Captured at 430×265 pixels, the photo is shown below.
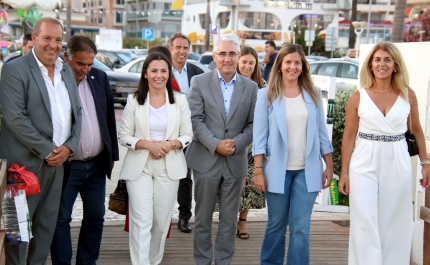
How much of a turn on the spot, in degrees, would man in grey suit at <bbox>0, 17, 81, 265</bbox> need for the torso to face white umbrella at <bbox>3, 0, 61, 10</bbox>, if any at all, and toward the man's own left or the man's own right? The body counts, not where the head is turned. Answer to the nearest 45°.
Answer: approximately 135° to the man's own left

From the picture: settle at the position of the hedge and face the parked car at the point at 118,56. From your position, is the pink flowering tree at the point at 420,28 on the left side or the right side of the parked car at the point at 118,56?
right

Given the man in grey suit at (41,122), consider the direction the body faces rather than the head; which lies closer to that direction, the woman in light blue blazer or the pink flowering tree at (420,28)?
the woman in light blue blazer

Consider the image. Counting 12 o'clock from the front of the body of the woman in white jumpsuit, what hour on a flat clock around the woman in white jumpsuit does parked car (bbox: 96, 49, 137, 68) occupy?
The parked car is roughly at 5 o'clock from the woman in white jumpsuit.

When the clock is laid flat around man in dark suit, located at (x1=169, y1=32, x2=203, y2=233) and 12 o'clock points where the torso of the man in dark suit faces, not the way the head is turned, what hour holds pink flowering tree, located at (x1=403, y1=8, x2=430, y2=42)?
The pink flowering tree is roughly at 7 o'clock from the man in dark suit.

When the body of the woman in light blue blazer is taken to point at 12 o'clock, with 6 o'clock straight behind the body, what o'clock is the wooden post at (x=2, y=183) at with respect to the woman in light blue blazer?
The wooden post is roughly at 2 o'clock from the woman in light blue blazer.

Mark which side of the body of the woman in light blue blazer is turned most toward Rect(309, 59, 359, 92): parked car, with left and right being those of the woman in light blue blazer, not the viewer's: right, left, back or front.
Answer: back

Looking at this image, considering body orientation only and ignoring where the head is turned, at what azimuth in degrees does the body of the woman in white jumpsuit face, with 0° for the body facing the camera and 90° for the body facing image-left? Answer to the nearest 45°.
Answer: approximately 0°

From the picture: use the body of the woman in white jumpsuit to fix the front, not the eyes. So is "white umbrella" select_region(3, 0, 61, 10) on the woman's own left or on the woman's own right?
on the woman's own right

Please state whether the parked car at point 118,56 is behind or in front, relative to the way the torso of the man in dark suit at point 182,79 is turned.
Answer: behind

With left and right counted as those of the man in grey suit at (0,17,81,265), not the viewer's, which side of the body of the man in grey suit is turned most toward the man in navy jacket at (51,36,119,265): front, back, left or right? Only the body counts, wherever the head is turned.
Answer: left
